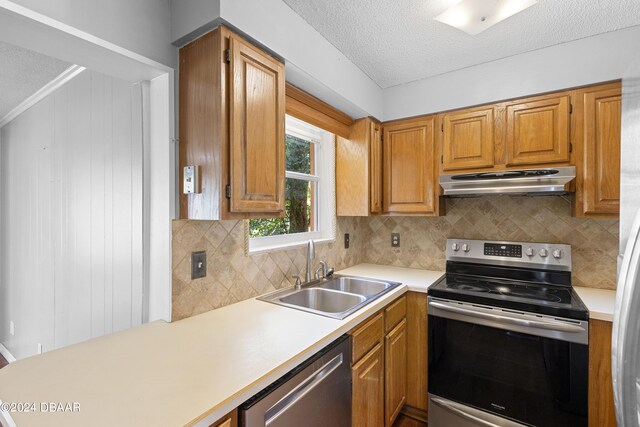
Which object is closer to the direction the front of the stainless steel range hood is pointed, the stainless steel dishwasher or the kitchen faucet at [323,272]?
the stainless steel dishwasher

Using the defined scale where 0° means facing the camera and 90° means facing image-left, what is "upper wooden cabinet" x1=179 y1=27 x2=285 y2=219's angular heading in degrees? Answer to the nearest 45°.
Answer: approximately 315°

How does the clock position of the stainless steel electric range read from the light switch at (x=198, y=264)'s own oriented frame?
The stainless steel electric range is roughly at 11 o'clock from the light switch.

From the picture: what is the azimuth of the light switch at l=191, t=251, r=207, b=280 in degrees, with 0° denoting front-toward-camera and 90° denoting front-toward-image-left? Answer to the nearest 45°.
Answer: approximately 315°

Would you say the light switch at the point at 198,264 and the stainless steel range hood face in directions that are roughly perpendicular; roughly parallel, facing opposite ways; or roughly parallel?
roughly perpendicular

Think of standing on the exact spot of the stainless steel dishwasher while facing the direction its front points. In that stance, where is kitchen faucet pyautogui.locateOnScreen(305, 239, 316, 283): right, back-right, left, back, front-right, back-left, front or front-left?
back-left
